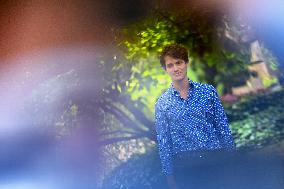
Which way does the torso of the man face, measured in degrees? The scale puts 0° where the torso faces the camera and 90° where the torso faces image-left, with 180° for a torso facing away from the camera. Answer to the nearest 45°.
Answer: approximately 0°
